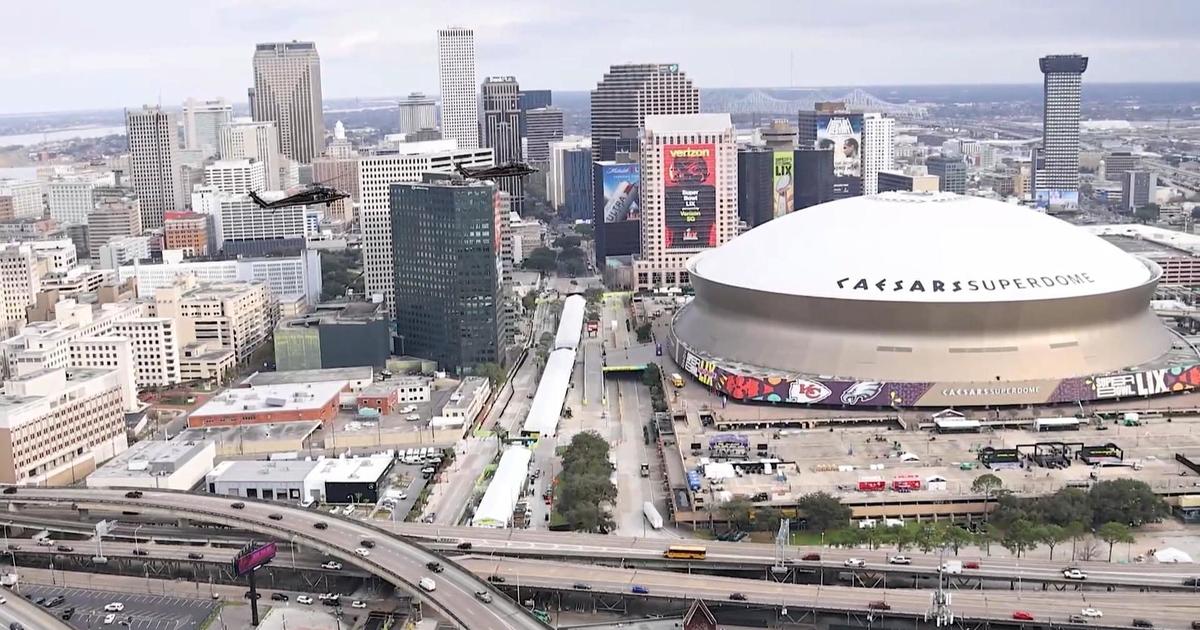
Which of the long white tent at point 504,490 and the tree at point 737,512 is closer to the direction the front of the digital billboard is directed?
the tree

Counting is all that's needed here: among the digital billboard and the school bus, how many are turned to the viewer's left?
1

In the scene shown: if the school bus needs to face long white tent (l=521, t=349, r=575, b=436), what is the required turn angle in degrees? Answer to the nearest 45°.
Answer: approximately 90° to its right

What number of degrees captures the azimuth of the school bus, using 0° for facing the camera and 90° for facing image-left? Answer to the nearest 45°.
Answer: approximately 90°

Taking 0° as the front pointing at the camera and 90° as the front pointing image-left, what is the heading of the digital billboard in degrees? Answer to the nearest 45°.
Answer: approximately 315°

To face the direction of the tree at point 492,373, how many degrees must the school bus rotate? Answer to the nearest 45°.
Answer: approximately 90° to its right

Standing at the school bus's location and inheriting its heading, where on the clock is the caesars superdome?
The caesars superdome is roughly at 4 o'clock from the school bus.

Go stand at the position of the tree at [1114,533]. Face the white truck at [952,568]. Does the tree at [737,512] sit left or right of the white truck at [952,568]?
right
